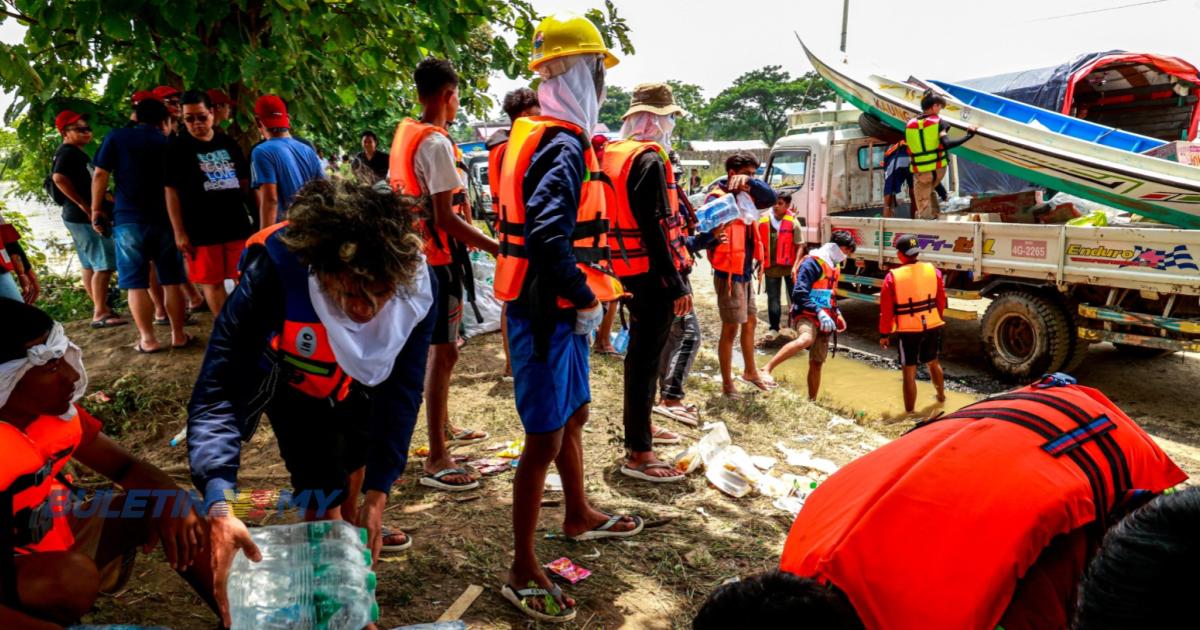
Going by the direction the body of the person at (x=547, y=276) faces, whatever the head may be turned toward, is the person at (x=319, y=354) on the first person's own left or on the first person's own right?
on the first person's own right

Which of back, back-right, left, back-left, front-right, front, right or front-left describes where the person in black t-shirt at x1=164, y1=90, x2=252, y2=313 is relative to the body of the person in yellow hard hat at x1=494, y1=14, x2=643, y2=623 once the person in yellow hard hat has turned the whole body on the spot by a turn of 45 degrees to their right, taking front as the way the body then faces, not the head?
back

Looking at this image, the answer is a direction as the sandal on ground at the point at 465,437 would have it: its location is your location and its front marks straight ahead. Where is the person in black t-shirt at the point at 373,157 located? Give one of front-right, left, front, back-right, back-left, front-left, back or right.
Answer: left

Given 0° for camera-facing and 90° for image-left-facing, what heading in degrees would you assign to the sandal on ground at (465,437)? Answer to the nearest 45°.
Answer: approximately 270°

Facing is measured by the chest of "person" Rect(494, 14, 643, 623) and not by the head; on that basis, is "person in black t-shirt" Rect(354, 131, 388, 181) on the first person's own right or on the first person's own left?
on the first person's own left

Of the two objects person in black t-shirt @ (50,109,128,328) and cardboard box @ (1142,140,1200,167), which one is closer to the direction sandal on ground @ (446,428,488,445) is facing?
the cardboard box

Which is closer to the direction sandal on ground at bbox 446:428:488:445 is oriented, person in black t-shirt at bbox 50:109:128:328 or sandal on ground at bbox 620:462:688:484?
the sandal on ground

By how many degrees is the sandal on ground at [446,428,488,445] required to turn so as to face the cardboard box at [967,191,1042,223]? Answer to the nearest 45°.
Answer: approximately 45° to its left

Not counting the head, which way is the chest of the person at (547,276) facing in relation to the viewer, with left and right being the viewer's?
facing to the right of the viewer
